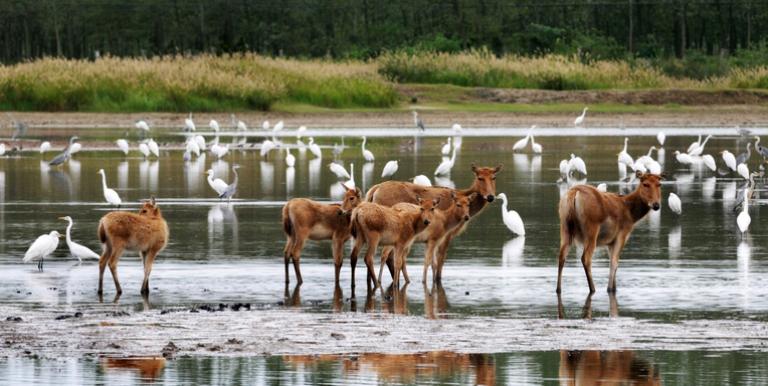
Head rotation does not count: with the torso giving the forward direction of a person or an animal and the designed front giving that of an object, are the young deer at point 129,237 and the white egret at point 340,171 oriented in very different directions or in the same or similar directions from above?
very different directions

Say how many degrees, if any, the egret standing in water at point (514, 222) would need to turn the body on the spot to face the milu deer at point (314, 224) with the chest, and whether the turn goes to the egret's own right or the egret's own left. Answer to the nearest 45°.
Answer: approximately 45° to the egret's own left

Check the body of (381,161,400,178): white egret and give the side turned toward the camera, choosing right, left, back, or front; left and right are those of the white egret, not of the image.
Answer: right

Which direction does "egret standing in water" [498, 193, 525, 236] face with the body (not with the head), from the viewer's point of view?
to the viewer's left

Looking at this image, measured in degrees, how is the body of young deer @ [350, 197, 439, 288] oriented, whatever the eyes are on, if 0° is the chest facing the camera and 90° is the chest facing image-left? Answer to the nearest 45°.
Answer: approximately 270°

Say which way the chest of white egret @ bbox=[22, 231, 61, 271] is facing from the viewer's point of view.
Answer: to the viewer's right

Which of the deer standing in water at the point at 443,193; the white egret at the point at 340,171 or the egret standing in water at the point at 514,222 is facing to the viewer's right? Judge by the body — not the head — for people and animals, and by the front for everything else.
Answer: the deer standing in water
